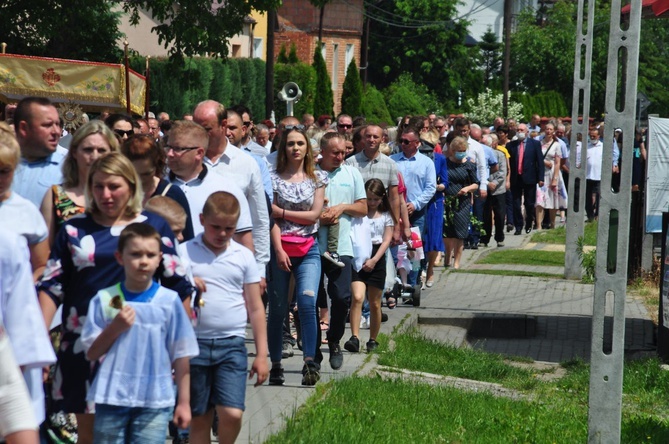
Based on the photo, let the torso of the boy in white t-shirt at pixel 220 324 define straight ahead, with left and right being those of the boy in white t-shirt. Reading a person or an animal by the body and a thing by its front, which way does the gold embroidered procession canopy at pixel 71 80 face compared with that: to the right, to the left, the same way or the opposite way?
the same way

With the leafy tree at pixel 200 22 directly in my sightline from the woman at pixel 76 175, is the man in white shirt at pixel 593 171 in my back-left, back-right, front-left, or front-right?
front-right

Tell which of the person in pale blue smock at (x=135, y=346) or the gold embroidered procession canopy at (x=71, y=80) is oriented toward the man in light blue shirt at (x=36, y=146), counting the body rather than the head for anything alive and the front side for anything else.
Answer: the gold embroidered procession canopy

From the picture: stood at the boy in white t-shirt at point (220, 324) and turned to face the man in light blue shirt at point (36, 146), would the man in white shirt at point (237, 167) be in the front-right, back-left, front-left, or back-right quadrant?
front-right

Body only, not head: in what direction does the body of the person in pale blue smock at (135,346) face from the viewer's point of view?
toward the camera

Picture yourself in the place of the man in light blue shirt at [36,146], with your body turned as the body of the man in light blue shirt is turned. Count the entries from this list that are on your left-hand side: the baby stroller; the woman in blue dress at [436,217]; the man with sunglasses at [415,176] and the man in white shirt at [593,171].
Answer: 4

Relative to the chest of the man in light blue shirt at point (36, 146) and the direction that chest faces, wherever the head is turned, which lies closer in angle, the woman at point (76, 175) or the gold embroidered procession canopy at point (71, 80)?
the woman

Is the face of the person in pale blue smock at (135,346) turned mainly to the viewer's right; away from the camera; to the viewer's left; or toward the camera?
toward the camera

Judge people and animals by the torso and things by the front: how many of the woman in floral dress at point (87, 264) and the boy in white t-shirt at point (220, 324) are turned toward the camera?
2

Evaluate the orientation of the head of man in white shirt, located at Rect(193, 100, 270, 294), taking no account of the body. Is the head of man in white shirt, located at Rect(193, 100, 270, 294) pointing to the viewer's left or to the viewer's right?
to the viewer's left

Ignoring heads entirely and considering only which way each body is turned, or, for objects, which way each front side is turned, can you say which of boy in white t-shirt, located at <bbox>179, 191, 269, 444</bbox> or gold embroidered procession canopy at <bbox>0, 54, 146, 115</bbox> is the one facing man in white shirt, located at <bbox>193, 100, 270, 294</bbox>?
the gold embroidered procession canopy

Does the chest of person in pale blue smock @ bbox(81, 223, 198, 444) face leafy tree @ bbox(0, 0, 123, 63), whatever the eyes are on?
no

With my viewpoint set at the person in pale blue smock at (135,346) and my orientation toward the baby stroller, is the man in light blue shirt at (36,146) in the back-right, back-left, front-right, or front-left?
front-left

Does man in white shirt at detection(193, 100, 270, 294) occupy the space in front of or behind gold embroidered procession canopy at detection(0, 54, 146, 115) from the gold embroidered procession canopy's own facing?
in front

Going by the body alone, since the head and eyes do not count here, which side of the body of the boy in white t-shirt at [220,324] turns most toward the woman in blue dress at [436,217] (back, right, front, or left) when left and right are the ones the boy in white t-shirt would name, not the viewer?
back

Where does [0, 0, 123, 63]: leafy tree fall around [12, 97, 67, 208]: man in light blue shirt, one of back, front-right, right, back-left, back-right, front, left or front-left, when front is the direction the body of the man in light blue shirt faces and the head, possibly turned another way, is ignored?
back-left

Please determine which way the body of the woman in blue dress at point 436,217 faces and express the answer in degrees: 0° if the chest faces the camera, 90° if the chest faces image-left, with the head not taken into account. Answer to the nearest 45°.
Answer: approximately 45°

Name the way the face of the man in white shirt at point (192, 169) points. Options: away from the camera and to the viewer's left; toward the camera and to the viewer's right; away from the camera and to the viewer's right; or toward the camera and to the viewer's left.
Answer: toward the camera and to the viewer's left
